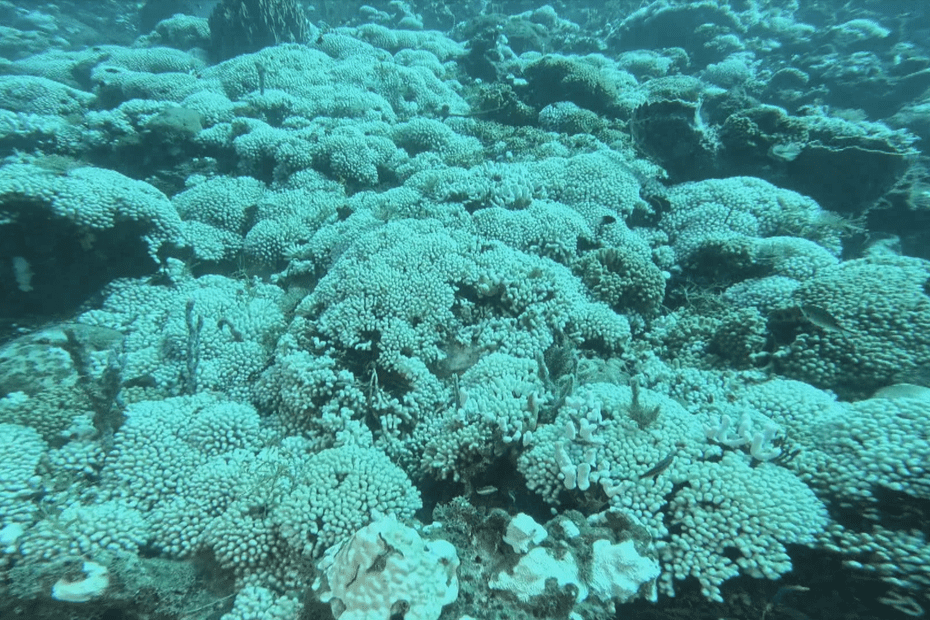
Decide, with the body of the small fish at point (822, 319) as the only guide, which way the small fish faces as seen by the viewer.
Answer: to the viewer's left
